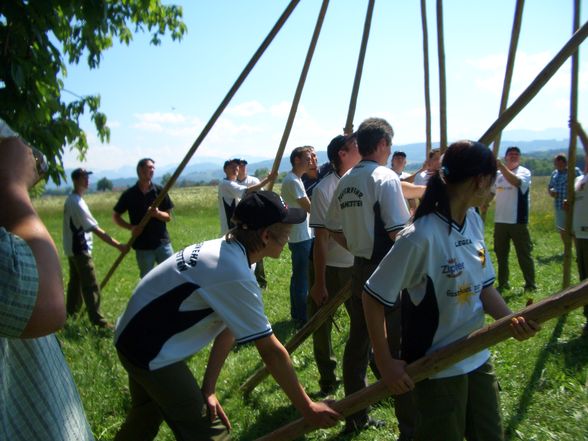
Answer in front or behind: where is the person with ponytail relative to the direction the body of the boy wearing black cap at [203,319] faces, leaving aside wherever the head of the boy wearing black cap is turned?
in front

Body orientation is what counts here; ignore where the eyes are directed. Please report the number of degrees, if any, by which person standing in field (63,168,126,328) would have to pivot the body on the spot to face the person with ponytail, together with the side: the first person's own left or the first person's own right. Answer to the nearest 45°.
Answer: approximately 90° to the first person's own right

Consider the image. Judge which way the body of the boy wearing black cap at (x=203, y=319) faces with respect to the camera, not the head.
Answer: to the viewer's right

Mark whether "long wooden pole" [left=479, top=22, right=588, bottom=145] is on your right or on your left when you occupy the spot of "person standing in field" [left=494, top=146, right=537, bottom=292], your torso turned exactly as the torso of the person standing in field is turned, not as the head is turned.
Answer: on your left

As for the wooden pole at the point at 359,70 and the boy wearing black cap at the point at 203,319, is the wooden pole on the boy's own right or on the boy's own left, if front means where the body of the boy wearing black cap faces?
on the boy's own left

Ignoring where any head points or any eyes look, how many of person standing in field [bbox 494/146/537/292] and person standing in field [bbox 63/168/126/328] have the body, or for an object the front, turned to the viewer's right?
1

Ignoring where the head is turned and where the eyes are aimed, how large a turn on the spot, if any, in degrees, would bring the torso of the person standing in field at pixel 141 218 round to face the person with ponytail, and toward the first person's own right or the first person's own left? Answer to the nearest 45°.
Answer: approximately 45° to the first person's own right

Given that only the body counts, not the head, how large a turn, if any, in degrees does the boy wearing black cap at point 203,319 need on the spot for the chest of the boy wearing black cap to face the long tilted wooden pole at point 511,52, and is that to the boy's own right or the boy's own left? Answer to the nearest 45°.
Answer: approximately 45° to the boy's own left

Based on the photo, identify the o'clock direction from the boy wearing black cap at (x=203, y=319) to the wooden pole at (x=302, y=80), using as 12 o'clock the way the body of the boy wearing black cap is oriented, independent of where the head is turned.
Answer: The wooden pole is roughly at 10 o'clock from the boy wearing black cap.

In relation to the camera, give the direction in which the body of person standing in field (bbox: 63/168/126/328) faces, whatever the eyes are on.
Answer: to the viewer's right

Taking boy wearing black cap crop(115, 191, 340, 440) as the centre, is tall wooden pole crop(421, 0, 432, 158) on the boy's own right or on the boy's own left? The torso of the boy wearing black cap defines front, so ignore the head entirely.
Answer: on the boy's own left
